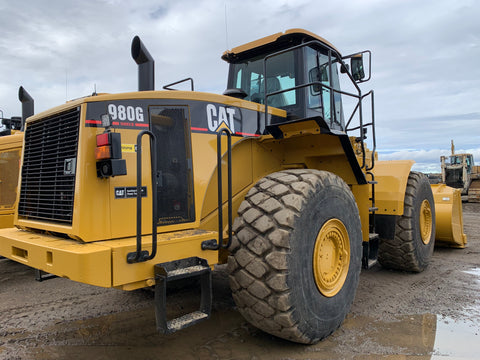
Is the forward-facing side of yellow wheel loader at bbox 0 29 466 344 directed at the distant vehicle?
yes

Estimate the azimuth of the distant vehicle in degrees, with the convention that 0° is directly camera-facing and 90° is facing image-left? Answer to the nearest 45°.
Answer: approximately 45°

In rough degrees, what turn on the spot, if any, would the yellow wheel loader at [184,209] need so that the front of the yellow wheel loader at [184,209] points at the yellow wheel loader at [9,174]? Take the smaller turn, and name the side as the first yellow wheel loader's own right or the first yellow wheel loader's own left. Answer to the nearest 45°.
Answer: approximately 90° to the first yellow wheel loader's own left

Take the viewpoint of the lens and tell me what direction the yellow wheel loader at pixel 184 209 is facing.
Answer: facing away from the viewer and to the right of the viewer
